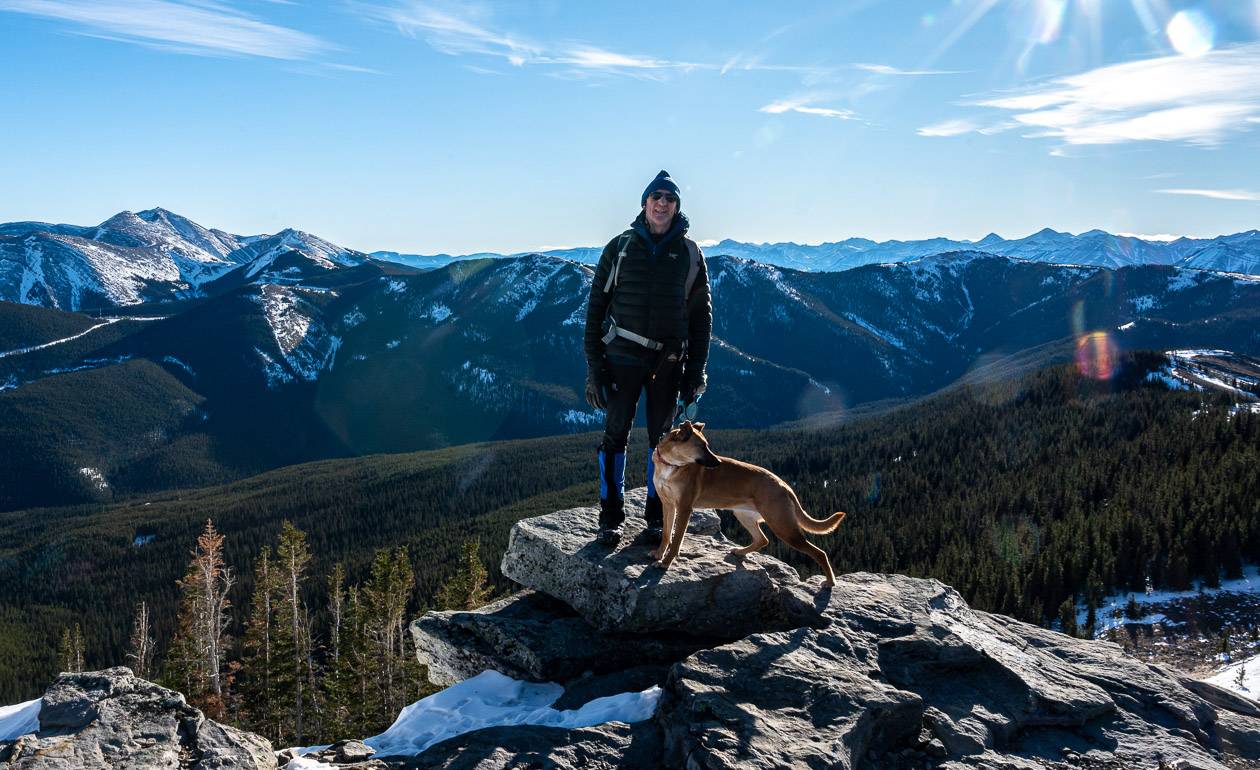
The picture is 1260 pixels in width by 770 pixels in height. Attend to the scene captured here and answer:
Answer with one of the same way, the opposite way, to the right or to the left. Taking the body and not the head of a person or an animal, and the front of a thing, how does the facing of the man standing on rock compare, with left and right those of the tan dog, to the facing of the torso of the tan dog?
to the left

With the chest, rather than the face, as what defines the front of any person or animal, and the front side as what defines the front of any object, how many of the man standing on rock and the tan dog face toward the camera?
1

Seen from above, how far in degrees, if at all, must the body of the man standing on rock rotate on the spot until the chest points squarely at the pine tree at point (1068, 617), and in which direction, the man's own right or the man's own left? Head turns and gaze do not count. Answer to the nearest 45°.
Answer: approximately 135° to the man's own left

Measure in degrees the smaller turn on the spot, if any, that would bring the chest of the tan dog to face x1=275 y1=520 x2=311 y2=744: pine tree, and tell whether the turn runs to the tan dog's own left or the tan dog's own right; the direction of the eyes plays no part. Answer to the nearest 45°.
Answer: approximately 45° to the tan dog's own right

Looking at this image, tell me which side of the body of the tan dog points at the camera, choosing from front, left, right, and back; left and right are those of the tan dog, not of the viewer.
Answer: left

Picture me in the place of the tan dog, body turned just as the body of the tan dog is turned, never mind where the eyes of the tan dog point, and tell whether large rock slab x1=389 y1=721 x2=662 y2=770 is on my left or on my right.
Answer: on my left
